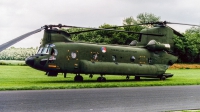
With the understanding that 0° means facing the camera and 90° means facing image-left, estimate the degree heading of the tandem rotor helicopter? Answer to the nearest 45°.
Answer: approximately 90°
